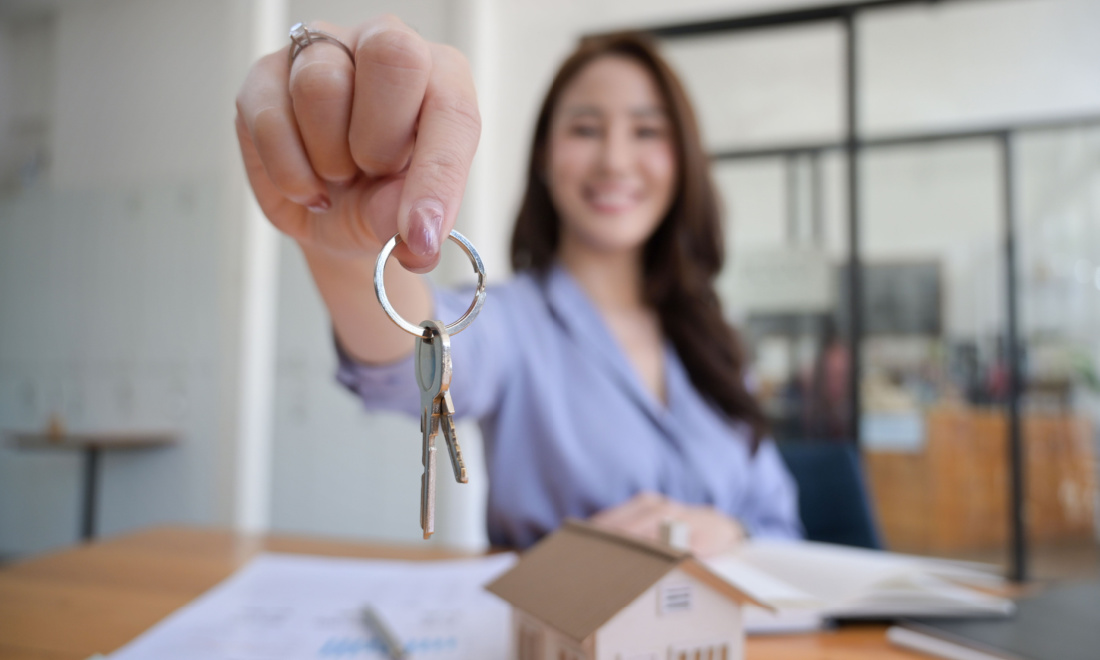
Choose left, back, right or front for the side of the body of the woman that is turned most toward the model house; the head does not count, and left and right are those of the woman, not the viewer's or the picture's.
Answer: front

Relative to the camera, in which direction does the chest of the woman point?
toward the camera

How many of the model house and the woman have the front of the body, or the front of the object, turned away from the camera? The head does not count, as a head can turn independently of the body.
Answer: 0

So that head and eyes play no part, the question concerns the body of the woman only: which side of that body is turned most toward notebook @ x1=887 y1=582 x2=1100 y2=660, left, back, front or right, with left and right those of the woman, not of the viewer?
front

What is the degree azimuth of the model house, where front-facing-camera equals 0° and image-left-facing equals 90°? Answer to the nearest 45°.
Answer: approximately 315°

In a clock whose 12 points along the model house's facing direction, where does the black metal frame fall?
The black metal frame is roughly at 8 o'clock from the model house.

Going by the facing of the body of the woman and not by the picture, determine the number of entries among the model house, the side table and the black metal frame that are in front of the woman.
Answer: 1
